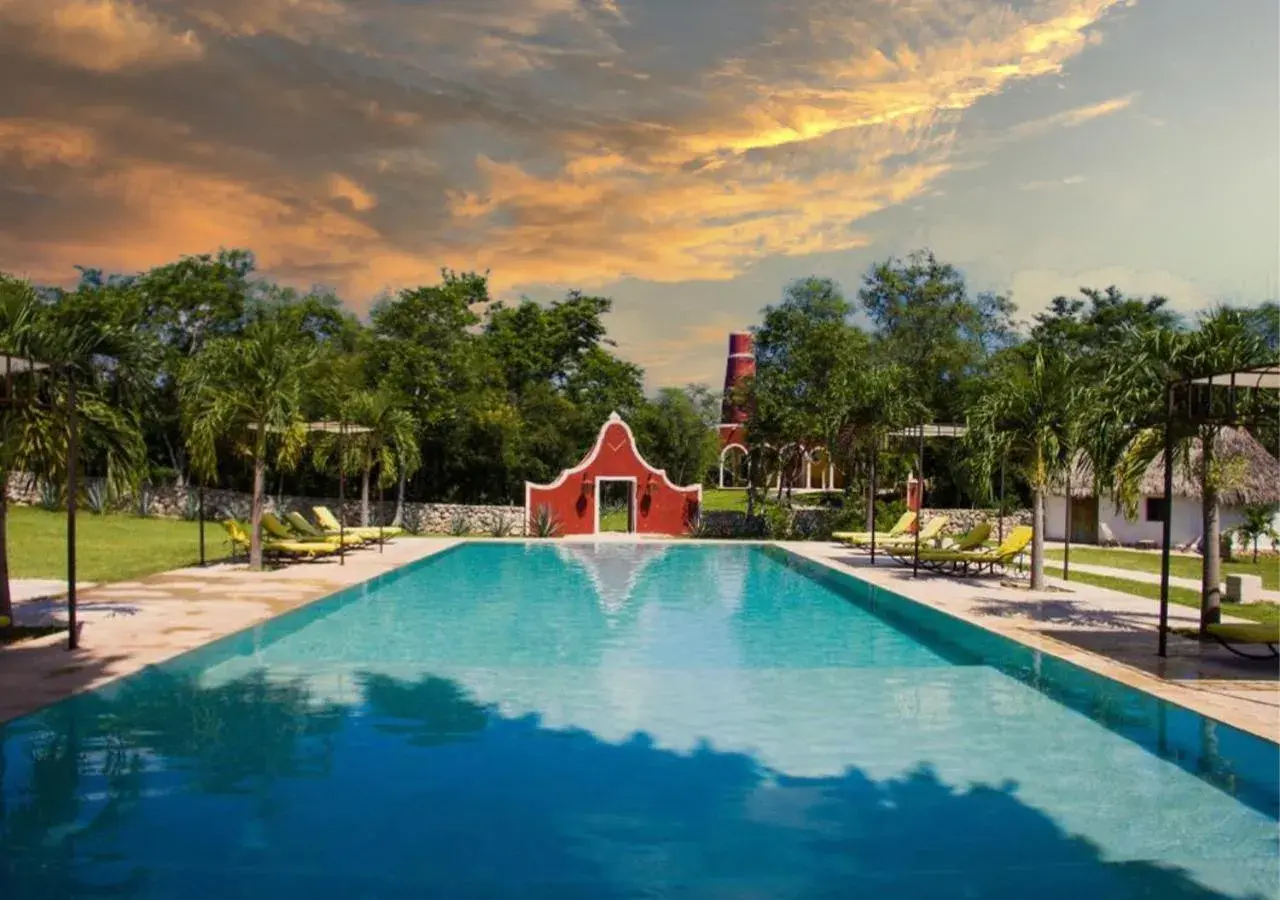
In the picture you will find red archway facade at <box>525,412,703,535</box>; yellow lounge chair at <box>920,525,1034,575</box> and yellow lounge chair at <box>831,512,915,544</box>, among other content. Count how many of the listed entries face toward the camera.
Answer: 1

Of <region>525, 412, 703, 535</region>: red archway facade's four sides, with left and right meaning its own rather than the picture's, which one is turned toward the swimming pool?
front

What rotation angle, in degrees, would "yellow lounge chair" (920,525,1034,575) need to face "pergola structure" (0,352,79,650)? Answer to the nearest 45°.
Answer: approximately 45° to its left

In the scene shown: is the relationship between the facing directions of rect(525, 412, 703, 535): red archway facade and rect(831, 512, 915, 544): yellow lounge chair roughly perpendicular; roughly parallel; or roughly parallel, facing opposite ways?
roughly perpendicular

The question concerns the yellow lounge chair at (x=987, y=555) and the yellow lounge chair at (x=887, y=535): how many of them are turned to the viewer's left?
2

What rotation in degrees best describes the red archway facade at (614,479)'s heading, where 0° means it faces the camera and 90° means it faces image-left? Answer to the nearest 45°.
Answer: approximately 0°

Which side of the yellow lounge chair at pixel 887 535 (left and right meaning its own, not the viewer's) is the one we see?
left

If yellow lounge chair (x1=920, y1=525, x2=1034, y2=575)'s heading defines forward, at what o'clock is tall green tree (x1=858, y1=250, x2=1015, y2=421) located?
The tall green tree is roughly at 3 o'clock from the yellow lounge chair.

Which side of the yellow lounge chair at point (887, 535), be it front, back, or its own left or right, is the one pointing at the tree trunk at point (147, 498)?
front

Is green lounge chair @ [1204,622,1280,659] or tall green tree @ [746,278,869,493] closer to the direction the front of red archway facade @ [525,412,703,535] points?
the green lounge chair

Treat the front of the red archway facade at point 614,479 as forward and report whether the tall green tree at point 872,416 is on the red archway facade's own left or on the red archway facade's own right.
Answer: on the red archway facade's own left

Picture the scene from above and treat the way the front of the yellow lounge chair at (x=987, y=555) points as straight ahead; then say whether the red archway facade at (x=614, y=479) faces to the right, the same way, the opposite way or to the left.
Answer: to the left

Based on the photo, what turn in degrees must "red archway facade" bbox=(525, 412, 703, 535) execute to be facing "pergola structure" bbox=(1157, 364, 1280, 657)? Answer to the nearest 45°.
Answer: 0° — it already faces it

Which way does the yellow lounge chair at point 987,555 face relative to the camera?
to the viewer's left
